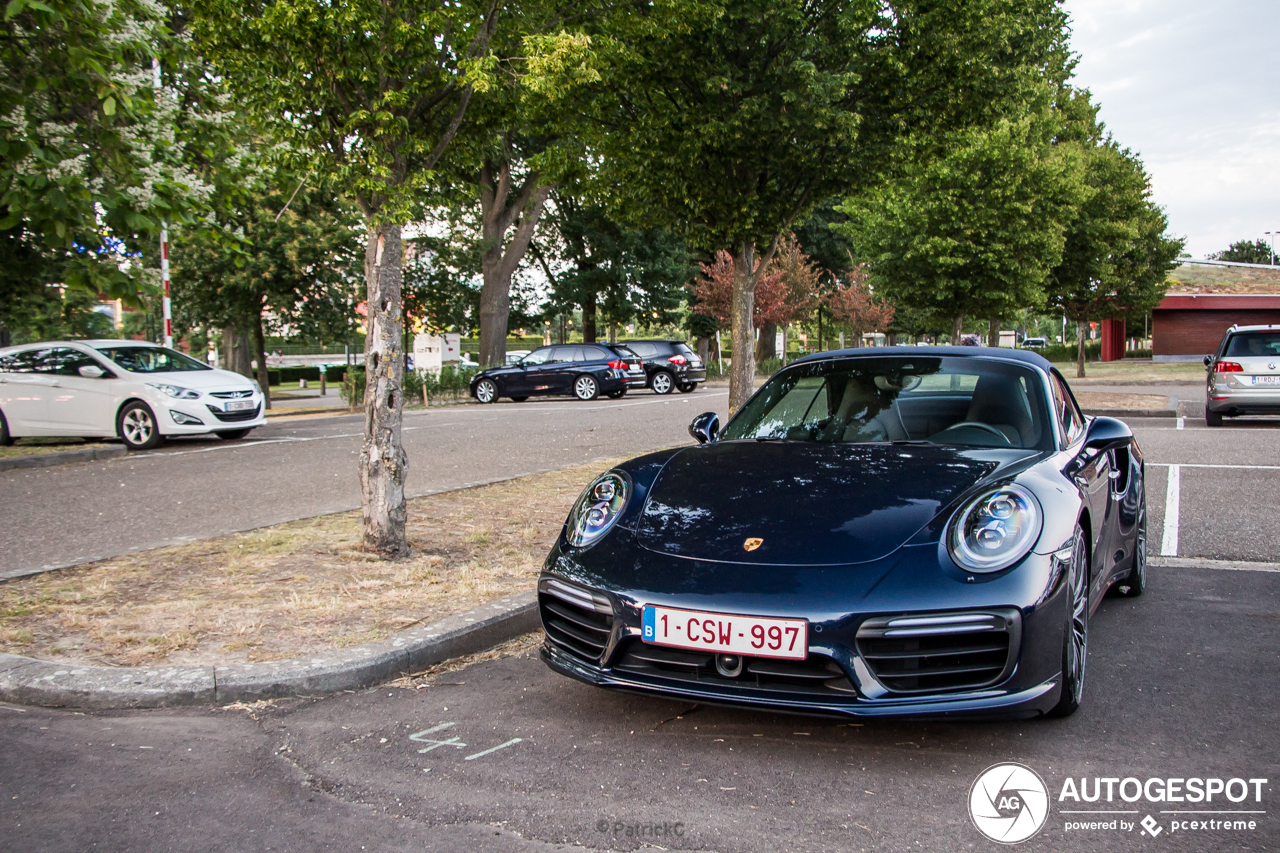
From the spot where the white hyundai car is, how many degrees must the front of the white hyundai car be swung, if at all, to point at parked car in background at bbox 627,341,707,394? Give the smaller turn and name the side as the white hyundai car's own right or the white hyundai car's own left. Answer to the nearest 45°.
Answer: approximately 90° to the white hyundai car's own left

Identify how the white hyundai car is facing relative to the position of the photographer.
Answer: facing the viewer and to the right of the viewer

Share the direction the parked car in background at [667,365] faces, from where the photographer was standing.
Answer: facing away from the viewer and to the left of the viewer

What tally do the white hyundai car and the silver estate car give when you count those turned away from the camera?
1

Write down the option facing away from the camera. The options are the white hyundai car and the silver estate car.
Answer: the silver estate car

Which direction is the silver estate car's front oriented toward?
away from the camera

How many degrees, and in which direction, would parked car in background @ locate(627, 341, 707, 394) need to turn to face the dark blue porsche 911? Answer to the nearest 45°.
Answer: approximately 135° to its left

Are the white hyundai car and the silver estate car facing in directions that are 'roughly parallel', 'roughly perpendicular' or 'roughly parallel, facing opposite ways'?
roughly perpendicular

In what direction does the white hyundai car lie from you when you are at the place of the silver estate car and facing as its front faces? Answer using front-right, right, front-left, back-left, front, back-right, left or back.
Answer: back-left

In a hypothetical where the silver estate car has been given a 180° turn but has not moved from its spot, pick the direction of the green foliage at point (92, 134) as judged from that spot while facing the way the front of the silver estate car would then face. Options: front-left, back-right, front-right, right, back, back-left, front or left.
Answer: front-right

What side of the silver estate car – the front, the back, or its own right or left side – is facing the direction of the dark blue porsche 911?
back
